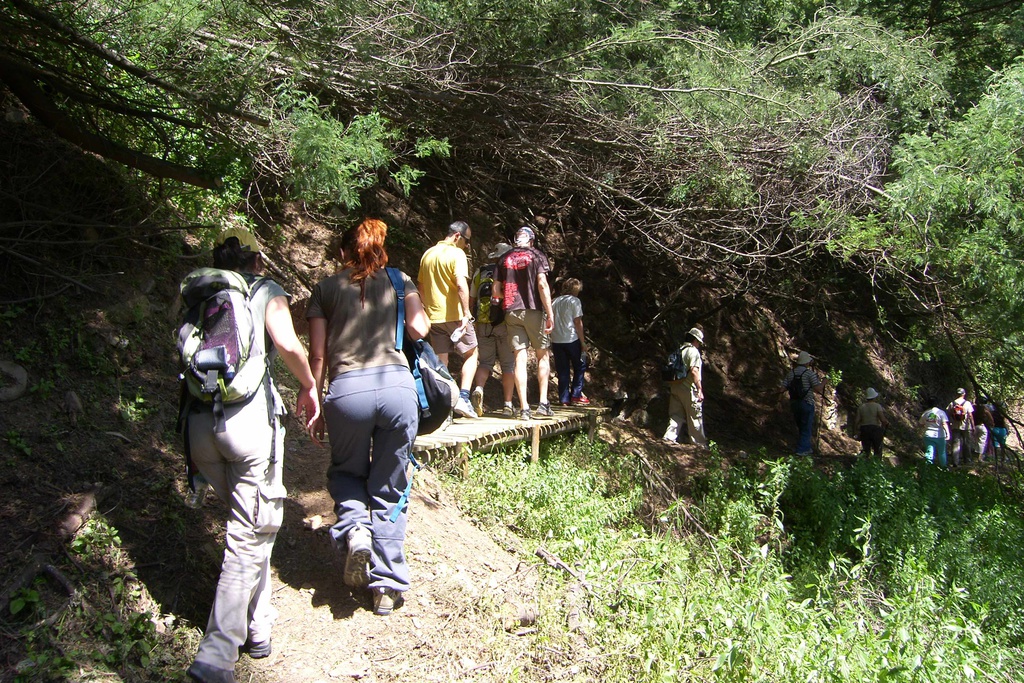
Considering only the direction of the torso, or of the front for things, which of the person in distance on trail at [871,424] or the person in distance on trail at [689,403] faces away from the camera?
the person in distance on trail at [871,424]

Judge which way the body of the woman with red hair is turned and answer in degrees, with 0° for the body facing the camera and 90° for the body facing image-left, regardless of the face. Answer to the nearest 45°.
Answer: approximately 180°

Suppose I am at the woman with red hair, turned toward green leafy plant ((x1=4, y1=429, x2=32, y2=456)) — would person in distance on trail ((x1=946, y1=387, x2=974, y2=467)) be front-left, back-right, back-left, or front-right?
back-right

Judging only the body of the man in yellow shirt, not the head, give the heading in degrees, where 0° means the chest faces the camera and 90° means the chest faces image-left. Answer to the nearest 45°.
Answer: approximately 225°

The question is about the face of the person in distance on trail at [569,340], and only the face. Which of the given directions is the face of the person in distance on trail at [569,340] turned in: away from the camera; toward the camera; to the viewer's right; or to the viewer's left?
away from the camera

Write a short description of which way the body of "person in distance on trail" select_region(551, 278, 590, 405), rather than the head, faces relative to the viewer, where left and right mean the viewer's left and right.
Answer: facing away from the viewer and to the right of the viewer

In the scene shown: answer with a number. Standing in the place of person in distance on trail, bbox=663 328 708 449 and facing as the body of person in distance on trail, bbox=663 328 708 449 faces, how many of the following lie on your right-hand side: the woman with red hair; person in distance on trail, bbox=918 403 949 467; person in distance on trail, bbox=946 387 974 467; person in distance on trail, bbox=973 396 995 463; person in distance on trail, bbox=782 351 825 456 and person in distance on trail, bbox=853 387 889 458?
1

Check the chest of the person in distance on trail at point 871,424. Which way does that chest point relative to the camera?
away from the camera

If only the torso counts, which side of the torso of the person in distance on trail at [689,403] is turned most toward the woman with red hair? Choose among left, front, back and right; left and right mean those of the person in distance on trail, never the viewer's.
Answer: right

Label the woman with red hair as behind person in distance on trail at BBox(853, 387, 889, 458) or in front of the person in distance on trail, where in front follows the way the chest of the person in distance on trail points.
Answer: behind

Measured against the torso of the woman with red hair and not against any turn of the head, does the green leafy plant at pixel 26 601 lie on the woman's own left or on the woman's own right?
on the woman's own left
